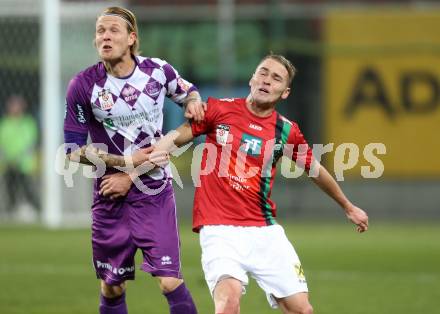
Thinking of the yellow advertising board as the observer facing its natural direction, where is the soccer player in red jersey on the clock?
The soccer player in red jersey is roughly at 12 o'clock from the yellow advertising board.

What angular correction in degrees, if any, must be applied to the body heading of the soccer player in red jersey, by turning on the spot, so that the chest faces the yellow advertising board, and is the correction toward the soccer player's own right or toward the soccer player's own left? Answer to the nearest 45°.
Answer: approximately 180°

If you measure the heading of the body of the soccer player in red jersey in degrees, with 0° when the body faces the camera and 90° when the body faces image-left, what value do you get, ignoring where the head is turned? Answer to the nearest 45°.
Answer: approximately 0°

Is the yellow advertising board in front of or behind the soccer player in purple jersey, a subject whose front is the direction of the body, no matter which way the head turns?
behind

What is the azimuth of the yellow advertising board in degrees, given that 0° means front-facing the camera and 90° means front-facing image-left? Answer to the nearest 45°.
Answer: approximately 0°
